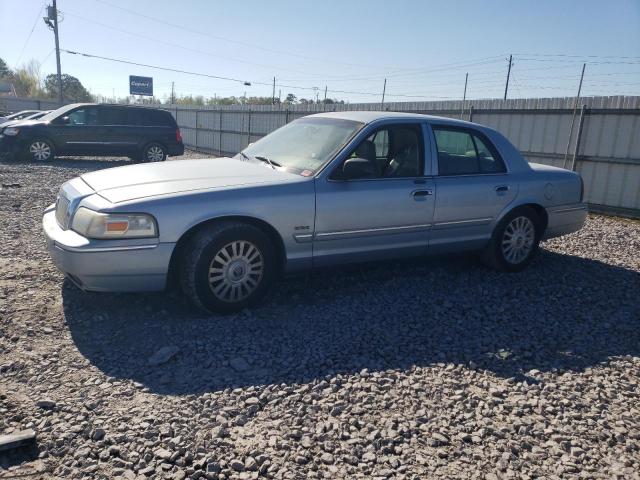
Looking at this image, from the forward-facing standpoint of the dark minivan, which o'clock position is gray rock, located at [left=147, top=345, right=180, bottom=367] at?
The gray rock is roughly at 9 o'clock from the dark minivan.

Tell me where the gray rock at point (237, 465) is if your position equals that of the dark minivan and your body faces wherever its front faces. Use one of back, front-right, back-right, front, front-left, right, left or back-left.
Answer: left

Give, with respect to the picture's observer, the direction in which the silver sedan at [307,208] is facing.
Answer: facing the viewer and to the left of the viewer

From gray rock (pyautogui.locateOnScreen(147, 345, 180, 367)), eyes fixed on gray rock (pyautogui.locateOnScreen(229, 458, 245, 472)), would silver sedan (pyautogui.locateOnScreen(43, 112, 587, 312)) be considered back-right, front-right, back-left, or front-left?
back-left

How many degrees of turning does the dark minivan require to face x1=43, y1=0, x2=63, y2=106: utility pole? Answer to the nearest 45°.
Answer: approximately 90° to its right

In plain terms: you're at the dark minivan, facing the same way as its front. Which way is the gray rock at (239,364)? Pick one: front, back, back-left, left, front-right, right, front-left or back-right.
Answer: left

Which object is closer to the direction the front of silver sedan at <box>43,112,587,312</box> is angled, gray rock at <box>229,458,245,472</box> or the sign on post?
the gray rock

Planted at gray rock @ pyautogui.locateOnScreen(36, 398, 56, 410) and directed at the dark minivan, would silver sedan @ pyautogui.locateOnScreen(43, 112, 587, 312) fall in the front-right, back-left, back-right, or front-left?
front-right

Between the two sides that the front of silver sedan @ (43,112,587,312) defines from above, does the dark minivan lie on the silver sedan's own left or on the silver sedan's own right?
on the silver sedan's own right

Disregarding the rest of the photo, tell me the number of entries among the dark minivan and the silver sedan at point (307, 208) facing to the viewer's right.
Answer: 0

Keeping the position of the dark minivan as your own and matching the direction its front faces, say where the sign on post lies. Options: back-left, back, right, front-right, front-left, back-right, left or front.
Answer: right

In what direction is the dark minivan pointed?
to the viewer's left

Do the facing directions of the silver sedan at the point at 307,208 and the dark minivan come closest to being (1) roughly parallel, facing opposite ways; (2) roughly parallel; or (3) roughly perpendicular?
roughly parallel

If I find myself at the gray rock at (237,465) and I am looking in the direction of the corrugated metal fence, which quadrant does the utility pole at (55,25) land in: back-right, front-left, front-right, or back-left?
front-left

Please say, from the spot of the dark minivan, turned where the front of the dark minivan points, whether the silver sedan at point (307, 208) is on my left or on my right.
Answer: on my left

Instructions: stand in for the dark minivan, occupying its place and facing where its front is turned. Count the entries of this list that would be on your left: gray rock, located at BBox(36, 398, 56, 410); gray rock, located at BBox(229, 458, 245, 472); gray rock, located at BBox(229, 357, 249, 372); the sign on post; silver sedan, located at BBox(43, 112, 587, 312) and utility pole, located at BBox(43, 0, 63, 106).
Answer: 4
